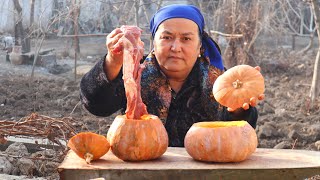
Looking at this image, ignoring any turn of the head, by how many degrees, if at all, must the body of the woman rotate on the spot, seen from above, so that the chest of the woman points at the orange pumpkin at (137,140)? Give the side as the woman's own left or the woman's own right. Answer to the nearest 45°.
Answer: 0° — they already face it

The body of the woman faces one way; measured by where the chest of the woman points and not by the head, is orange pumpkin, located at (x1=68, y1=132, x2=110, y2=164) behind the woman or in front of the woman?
in front

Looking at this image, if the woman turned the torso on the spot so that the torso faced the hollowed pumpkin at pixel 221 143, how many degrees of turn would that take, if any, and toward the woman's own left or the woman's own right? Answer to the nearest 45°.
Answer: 0° — they already face it

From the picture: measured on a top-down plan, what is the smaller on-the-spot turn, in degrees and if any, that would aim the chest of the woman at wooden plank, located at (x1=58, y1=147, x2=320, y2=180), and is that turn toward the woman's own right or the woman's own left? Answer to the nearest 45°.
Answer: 0° — they already face it

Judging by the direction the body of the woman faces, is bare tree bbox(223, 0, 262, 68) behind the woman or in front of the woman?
behind

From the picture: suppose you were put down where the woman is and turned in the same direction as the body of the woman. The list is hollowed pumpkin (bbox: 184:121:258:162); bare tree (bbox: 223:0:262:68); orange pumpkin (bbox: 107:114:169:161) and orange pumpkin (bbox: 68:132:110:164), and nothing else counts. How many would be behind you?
1

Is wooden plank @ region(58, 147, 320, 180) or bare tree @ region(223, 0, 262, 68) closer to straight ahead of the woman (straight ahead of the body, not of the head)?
the wooden plank

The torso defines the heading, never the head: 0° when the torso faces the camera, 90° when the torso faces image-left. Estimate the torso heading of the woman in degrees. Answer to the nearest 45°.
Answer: approximately 0°
